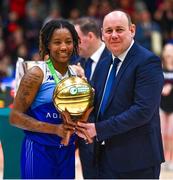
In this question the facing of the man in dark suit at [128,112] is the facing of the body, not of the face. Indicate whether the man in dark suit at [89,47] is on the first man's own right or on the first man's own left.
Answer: on the first man's own right

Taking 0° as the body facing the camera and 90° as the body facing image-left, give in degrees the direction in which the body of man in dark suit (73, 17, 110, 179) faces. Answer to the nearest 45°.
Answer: approximately 45°

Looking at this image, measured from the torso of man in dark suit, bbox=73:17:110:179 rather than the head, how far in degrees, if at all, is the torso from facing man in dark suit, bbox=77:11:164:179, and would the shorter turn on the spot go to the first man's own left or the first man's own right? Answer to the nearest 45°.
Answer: approximately 45° to the first man's own left
